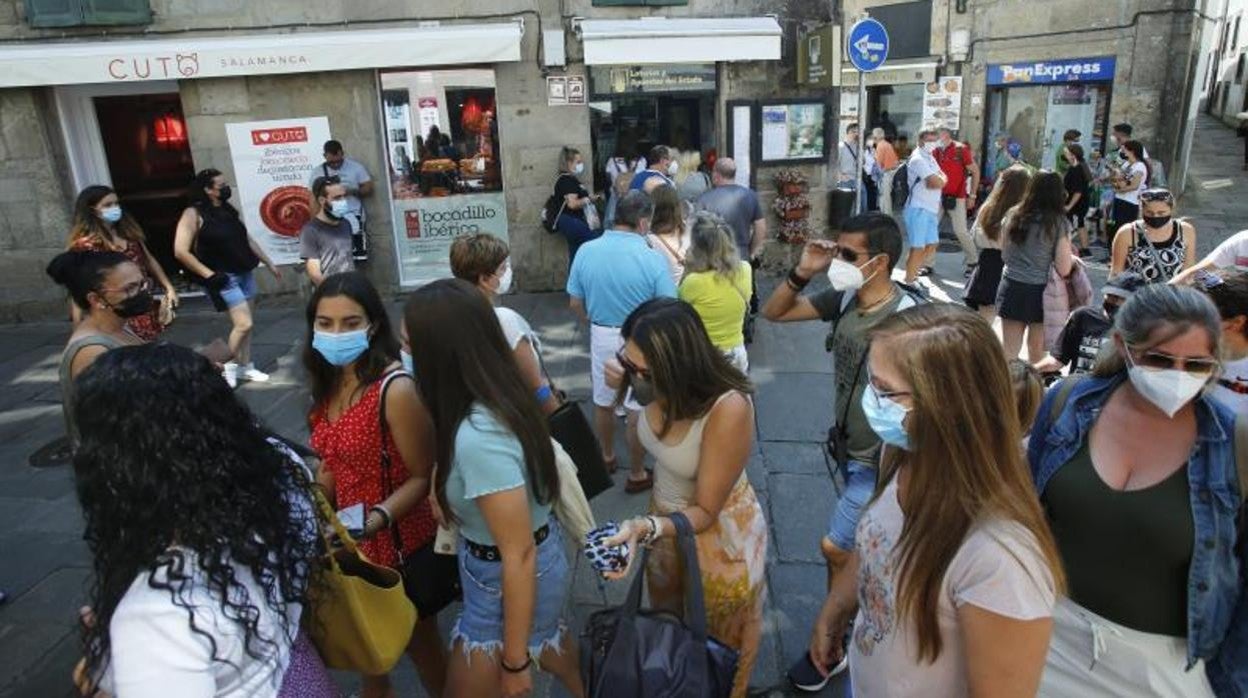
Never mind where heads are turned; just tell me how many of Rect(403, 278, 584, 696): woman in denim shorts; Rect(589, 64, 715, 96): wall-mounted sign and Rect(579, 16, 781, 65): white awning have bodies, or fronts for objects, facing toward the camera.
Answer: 2

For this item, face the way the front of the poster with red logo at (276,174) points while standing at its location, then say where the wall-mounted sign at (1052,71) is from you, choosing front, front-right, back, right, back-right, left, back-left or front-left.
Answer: left

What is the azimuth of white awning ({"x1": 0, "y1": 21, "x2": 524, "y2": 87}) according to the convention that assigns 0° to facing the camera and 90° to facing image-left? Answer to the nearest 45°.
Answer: approximately 0°

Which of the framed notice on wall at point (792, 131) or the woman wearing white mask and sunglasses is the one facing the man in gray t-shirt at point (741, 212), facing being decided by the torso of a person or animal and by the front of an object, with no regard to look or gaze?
the framed notice on wall

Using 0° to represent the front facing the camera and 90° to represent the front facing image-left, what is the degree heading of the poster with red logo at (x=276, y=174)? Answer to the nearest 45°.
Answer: approximately 0°
